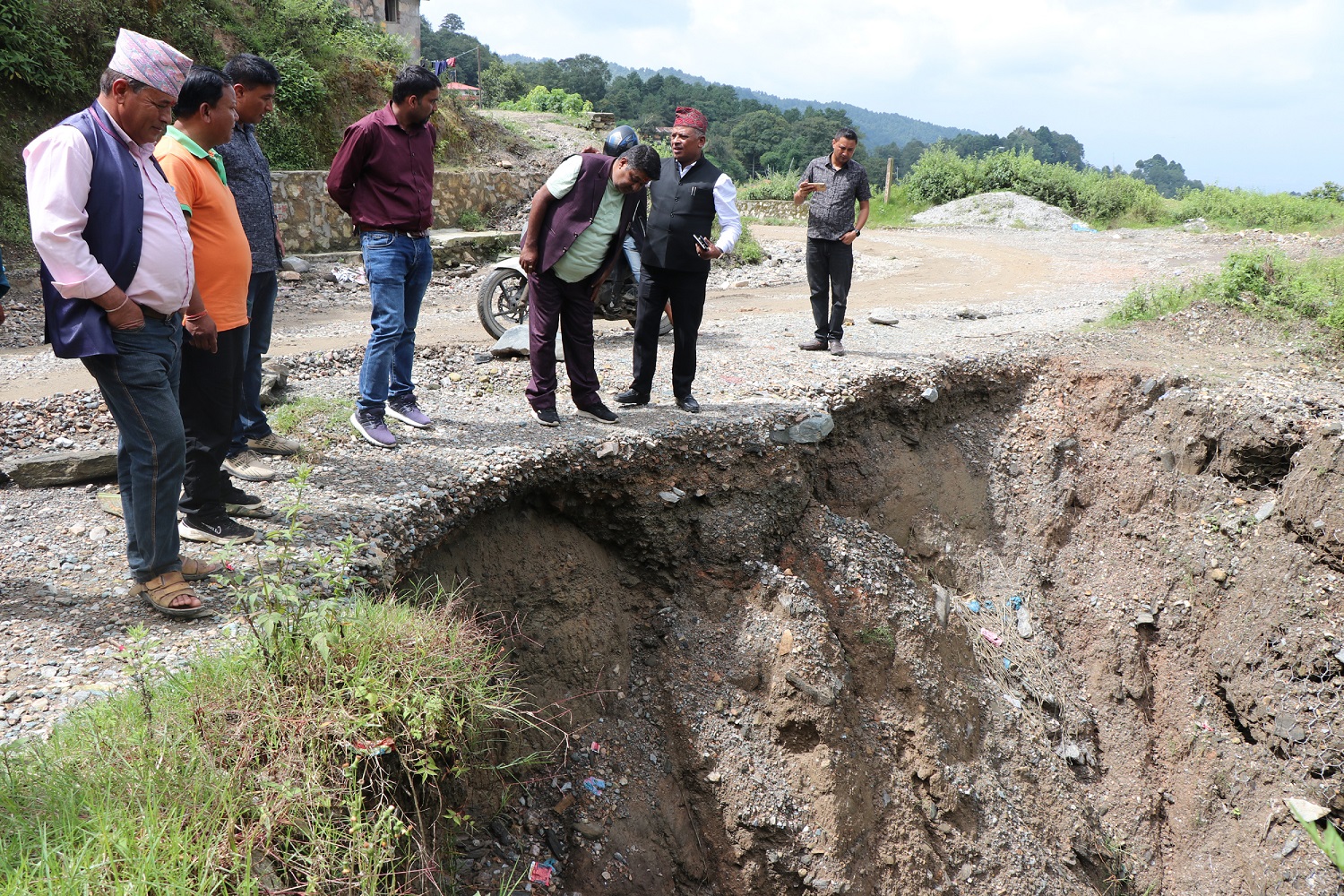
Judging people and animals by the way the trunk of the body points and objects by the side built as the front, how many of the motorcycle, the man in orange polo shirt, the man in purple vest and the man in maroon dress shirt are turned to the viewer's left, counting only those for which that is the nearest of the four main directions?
1

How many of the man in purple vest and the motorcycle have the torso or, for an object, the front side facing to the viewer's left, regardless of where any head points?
1

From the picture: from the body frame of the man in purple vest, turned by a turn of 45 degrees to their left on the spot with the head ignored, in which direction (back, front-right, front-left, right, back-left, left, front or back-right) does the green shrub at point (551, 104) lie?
left

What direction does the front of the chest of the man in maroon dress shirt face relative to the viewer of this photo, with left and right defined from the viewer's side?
facing the viewer and to the right of the viewer

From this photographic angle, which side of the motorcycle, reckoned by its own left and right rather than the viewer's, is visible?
left

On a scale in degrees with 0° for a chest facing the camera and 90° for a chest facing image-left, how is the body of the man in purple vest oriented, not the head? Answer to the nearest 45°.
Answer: approximately 315°

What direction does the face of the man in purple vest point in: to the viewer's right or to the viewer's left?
to the viewer's right

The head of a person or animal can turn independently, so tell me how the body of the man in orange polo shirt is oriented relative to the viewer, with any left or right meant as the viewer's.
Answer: facing to the right of the viewer

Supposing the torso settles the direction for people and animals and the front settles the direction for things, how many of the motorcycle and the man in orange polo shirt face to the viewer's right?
1

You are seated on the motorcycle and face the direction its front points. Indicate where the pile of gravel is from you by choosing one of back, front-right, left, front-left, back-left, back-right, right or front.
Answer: back-right

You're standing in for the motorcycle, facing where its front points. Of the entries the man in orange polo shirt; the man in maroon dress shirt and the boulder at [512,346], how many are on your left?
3

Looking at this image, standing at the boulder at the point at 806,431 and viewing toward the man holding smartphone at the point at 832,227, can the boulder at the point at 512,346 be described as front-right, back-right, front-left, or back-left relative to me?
front-left

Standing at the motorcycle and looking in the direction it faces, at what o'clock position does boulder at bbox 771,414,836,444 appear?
The boulder is roughly at 8 o'clock from the motorcycle.

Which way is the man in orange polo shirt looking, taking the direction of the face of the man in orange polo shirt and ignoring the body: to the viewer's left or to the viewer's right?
to the viewer's right

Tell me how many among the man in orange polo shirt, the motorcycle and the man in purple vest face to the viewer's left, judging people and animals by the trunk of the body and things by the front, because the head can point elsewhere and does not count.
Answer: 1

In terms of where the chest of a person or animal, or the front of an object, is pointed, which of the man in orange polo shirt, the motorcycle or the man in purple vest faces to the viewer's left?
the motorcycle
